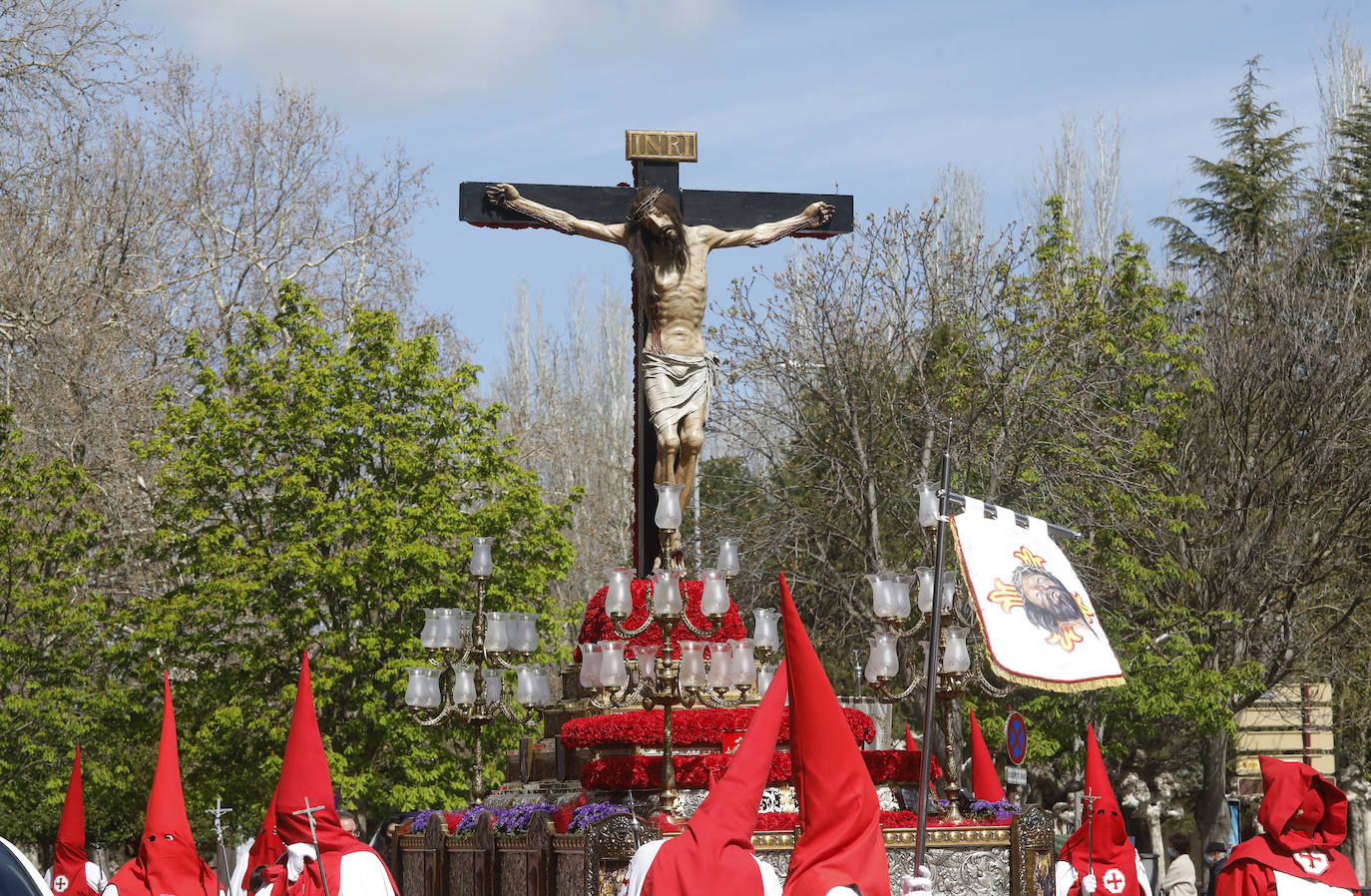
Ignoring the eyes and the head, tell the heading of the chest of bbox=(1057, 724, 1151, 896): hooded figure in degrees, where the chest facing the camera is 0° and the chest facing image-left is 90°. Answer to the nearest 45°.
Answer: approximately 0°

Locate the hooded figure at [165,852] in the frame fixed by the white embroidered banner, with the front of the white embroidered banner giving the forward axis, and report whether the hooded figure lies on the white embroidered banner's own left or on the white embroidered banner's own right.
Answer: on the white embroidered banner's own right

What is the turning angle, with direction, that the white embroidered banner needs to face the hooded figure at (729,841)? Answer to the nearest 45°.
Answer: approximately 90° to its right

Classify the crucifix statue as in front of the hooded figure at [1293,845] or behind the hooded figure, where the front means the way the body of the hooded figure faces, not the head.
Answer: behind

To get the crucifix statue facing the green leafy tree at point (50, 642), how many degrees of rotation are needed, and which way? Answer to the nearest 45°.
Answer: approximately 135° to its right
